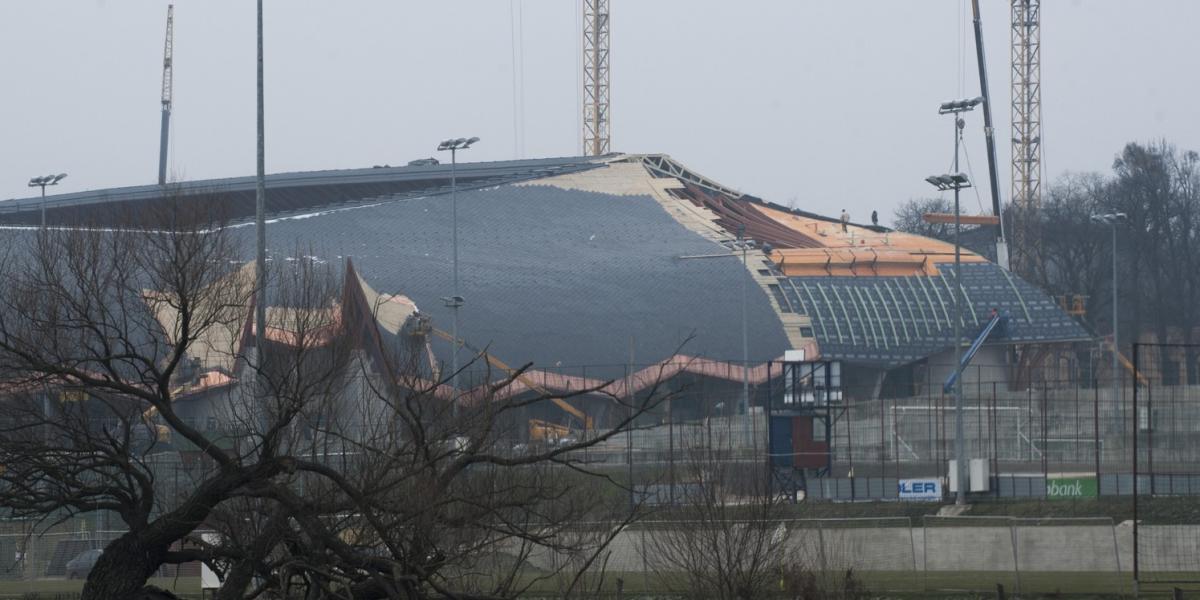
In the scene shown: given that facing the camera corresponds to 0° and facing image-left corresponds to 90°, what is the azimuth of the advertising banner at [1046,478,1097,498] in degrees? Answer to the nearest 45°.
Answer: approximately 0°

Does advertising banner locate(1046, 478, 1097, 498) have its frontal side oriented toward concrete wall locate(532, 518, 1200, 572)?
yes

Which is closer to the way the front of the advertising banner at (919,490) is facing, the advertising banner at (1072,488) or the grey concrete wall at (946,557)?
the grey concrete wall

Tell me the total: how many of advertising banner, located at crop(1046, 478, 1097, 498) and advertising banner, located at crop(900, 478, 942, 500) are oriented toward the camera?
2

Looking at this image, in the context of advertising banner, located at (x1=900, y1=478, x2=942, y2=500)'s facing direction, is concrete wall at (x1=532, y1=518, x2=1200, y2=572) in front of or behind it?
in front

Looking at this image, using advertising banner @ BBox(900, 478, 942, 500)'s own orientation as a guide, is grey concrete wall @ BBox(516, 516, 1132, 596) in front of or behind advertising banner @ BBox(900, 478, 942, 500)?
in front

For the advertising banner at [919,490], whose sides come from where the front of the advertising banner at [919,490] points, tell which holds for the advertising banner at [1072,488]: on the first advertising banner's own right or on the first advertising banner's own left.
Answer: on the first advertising banner's own left

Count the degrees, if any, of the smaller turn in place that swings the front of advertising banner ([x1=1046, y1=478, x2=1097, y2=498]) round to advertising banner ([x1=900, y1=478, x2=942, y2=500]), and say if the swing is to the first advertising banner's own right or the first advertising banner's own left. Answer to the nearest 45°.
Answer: approximately 90° to the first advertising banner's own right

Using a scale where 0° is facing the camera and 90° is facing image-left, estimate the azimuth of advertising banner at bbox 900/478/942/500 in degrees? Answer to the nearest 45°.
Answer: approximately 0°
